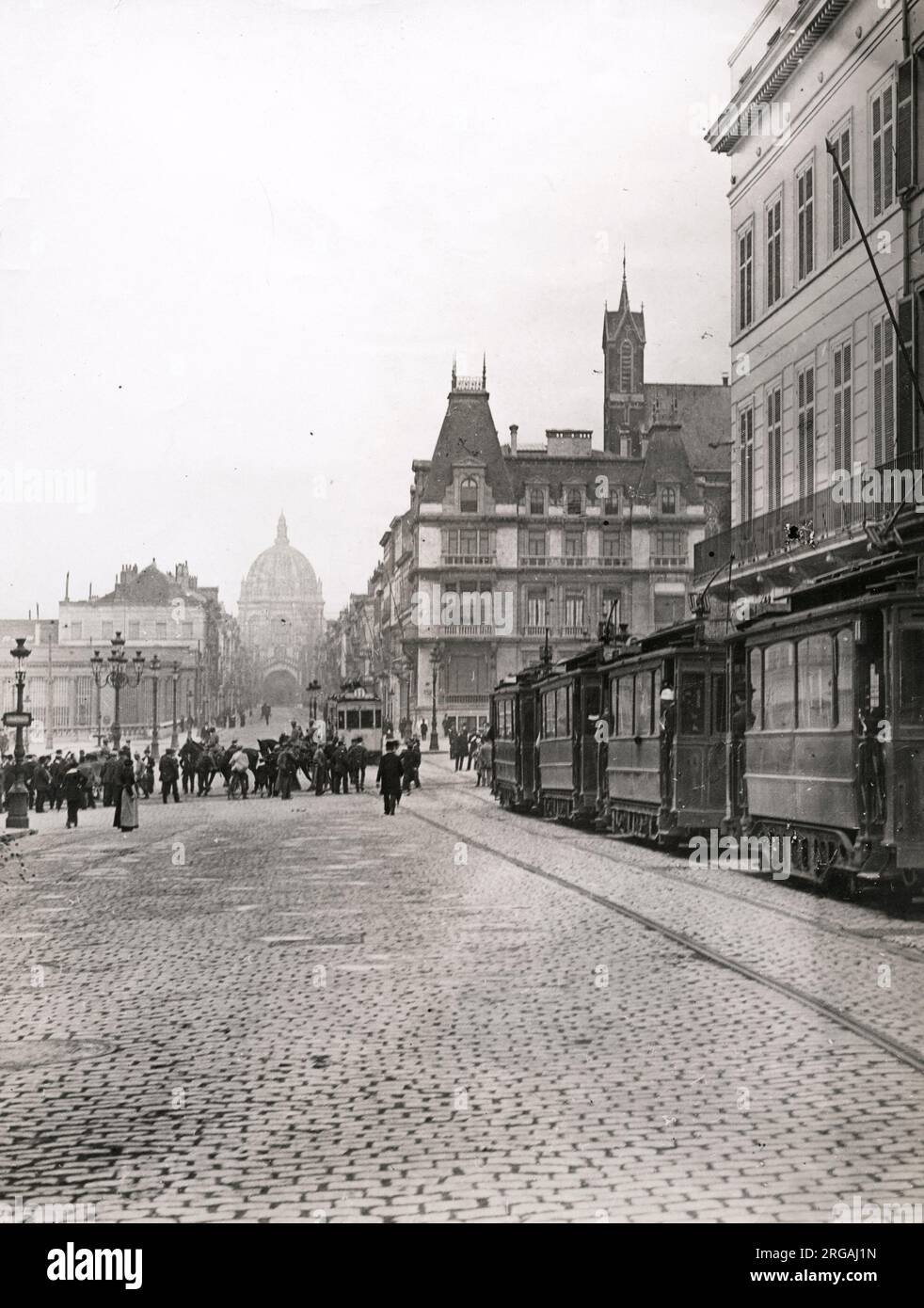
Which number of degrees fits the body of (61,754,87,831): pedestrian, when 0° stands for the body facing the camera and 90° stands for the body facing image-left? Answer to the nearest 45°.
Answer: approximately 180°

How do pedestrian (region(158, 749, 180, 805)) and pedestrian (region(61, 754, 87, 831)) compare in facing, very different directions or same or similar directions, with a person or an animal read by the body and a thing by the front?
same or similar directions

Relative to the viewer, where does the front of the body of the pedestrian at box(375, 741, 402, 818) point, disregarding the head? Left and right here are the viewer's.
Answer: facing away from the viewer

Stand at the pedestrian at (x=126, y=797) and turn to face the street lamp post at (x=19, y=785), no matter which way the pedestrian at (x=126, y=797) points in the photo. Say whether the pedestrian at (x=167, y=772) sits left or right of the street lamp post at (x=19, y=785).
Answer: right

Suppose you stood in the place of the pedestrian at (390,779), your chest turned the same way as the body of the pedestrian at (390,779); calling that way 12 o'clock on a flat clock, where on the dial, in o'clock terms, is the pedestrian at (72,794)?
the pedestrian at (72,794) is roughly at 9 o'clock from the pedestrian at (390,779).

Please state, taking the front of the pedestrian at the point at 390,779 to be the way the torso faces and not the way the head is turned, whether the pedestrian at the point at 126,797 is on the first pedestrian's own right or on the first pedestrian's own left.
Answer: on the first pedestrian's own left

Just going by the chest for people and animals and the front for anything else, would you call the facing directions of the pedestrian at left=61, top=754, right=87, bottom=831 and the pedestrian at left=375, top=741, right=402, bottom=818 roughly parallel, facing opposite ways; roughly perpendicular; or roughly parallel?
roughly parallel
